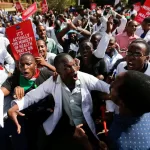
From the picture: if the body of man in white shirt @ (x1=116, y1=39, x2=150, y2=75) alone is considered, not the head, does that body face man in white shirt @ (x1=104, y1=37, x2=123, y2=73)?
no

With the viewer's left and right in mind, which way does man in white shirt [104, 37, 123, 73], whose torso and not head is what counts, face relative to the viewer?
facing the viewer and to the left of the viewer

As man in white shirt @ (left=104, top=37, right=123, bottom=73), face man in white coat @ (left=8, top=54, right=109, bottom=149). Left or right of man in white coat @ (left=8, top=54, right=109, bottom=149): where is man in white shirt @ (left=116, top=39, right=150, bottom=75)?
left

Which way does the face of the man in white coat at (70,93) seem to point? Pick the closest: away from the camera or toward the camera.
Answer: toward the camera

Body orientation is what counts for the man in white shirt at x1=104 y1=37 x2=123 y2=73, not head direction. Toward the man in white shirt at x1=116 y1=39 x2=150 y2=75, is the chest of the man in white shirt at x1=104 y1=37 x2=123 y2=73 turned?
no

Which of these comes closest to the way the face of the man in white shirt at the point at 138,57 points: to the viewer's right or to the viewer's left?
to the viewer's left

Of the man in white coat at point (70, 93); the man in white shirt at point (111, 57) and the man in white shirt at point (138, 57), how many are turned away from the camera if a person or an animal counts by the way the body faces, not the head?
0

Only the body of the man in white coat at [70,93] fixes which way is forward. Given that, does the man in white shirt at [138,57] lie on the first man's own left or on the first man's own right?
on the first man's own left

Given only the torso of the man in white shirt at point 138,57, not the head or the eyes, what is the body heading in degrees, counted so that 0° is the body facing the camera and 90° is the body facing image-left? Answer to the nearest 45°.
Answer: approximately 45°

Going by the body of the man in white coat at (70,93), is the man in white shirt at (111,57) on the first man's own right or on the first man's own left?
on the first man's own left

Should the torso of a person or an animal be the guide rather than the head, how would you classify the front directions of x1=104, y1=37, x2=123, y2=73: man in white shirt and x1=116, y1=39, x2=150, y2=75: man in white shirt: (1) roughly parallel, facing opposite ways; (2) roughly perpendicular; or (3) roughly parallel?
roughly parallel

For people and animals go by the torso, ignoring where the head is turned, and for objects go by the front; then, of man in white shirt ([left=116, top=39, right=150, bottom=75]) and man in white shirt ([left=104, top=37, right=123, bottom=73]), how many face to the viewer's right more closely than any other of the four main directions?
0

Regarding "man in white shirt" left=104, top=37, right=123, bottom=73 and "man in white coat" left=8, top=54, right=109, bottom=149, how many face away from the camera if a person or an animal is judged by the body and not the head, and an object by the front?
0
